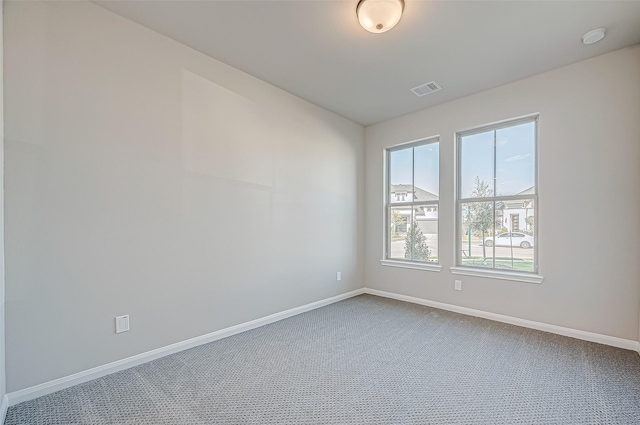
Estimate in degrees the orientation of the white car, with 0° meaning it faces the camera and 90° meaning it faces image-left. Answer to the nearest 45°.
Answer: approximately 90°

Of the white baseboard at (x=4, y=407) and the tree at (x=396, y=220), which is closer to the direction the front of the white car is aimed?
the tree

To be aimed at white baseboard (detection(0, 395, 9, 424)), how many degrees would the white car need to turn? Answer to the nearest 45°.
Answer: approximately 45° to its left

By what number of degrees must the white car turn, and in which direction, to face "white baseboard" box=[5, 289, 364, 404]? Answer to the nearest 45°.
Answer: approximately 45° to its left
